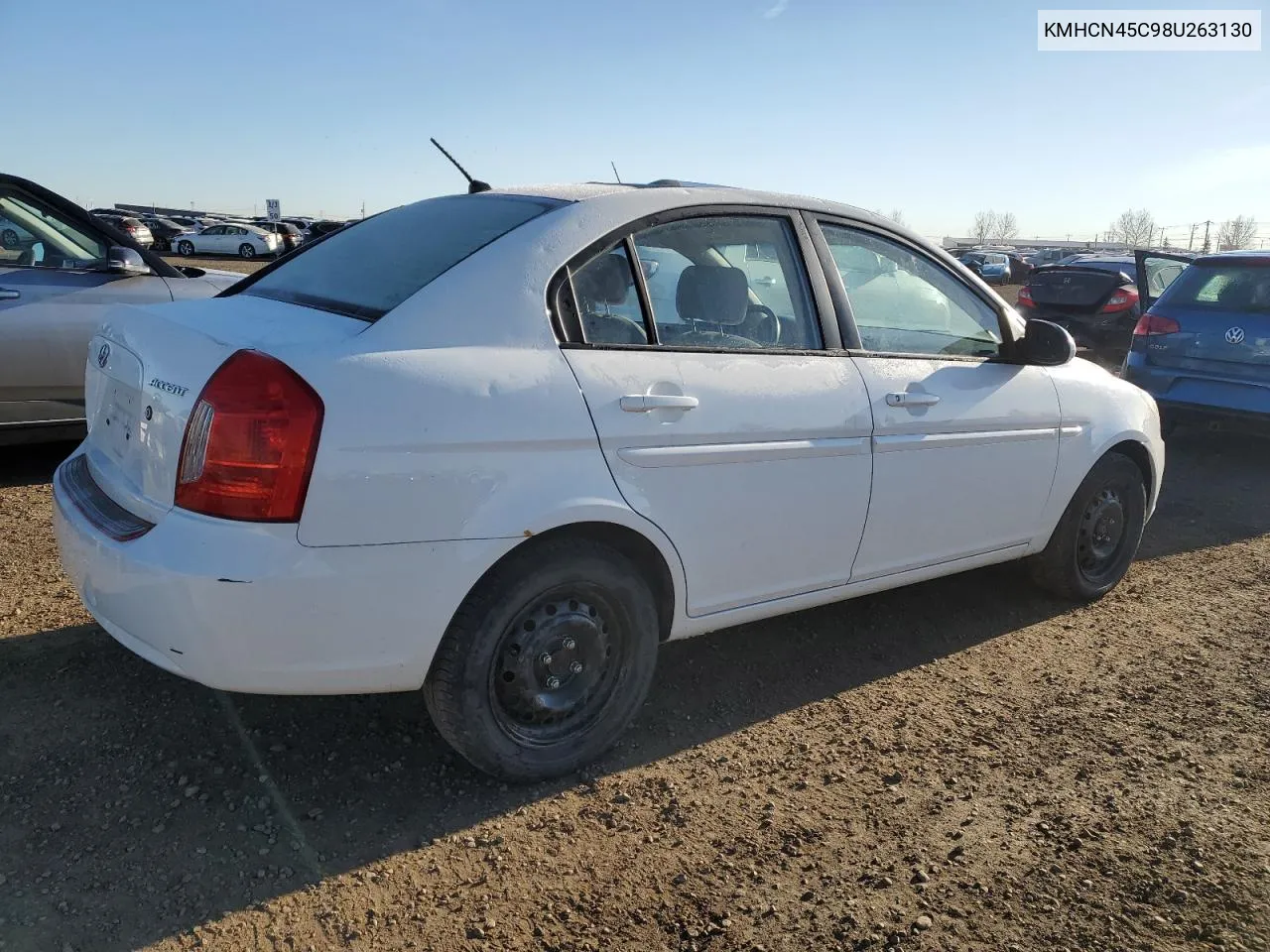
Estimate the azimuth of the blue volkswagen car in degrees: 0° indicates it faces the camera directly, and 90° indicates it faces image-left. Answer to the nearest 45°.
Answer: approximately 180°

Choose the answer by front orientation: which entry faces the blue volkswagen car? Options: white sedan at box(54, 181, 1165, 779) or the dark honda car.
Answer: the white sedan

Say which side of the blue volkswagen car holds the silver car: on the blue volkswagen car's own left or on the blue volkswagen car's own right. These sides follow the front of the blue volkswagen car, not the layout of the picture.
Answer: on the blue volkswagen car's own left

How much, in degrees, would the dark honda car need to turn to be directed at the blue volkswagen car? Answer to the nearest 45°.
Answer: approximately 135° to its right

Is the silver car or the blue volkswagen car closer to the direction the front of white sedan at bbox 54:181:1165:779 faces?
the blue volkswagen car

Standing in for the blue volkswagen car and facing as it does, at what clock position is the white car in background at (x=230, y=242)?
The white car in background is roughly at 10 o'clock from the blue volkswagen car.

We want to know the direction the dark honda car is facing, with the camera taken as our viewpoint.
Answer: facing away from the viewer and to the right of the viewer

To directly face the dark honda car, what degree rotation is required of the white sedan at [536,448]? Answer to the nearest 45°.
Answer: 0° — it already faces it

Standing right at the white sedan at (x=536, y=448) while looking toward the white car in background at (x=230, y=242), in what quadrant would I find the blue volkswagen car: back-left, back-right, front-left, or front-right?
front-right

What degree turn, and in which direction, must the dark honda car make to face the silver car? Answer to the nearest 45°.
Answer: approximately 180°

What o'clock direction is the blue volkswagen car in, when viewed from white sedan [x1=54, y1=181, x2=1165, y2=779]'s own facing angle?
The blue volkswagen car is roughly at 12 o'clock from the white sedan.

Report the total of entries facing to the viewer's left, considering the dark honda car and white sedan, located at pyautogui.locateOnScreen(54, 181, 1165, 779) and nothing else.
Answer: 0

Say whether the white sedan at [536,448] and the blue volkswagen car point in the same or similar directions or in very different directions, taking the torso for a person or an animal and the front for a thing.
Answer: same or similar directions

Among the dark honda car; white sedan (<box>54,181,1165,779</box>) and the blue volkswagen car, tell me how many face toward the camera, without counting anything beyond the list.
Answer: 0

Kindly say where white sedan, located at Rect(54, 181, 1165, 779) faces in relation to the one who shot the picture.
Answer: facing away from the viewer and to the right of the viewer

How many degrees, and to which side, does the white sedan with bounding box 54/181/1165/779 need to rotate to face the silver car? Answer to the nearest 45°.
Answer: approximately 90° to its left

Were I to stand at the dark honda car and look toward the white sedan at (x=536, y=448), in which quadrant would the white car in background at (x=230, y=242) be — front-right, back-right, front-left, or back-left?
back-right

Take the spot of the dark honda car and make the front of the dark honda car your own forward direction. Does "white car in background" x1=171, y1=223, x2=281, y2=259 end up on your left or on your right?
on your left
